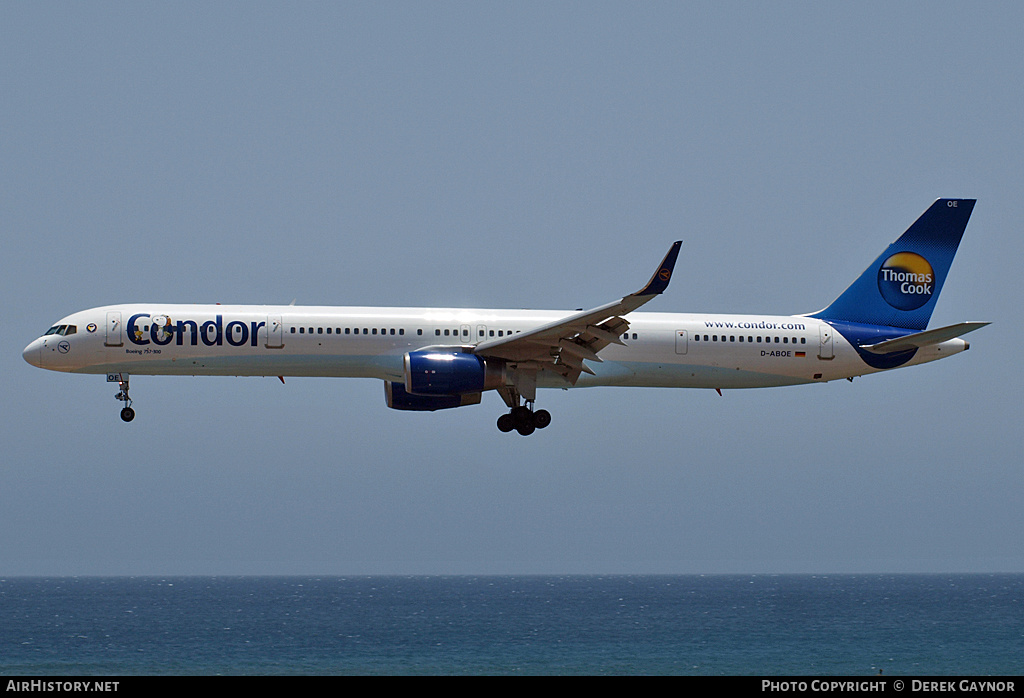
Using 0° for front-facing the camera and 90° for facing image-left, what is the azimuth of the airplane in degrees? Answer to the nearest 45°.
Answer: approximately 90°
